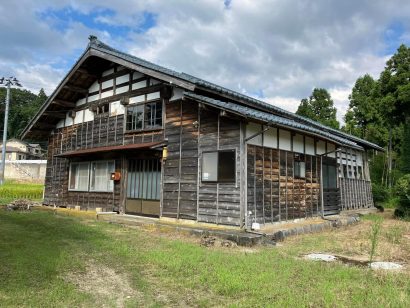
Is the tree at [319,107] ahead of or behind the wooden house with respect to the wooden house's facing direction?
behind

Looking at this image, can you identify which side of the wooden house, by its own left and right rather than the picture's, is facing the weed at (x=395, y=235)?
left

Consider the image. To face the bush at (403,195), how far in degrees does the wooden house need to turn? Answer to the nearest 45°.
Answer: approximately 135° to its left
